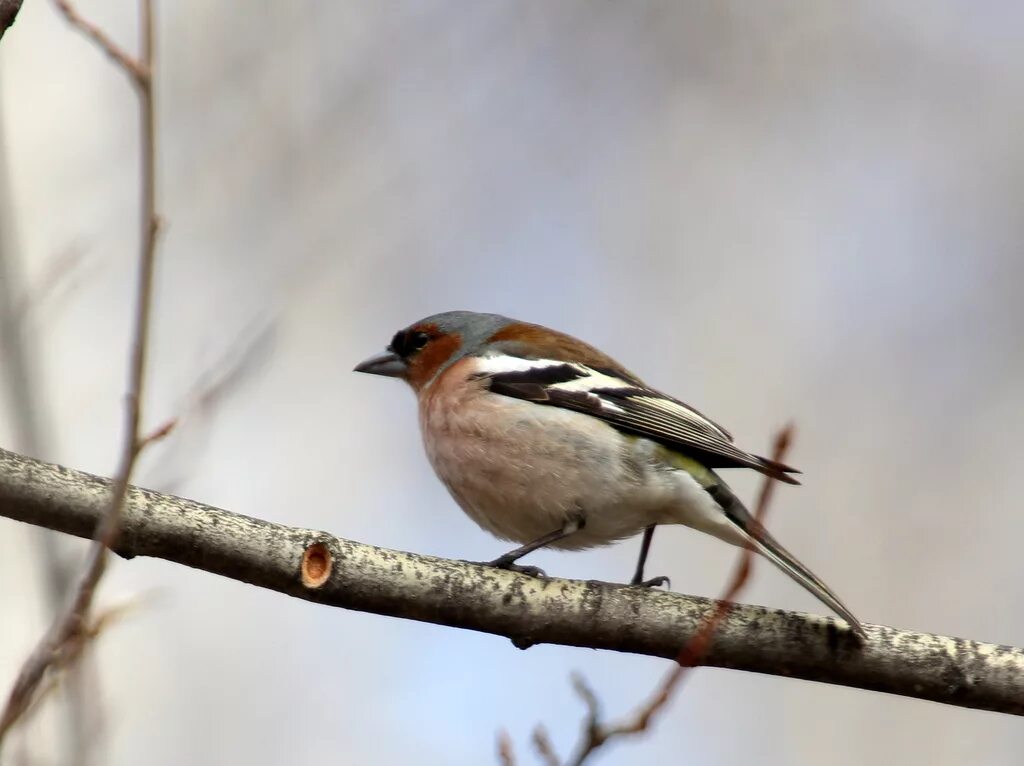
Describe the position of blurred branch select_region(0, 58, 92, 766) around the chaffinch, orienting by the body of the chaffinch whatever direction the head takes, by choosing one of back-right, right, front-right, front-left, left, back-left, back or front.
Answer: front-left

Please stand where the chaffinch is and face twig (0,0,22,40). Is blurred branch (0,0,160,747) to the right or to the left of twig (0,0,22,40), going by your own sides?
left

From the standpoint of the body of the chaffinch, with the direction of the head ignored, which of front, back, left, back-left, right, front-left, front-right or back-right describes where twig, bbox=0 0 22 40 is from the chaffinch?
front-left

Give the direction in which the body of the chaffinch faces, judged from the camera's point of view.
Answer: to the viewer's left
